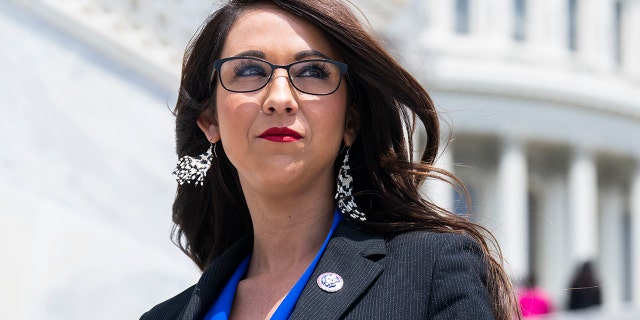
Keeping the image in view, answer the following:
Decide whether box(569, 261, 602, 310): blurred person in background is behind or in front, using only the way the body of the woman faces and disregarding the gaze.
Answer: behind

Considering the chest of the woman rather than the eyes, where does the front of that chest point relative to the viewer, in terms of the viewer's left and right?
facing the viewer and to the left of the viewer
